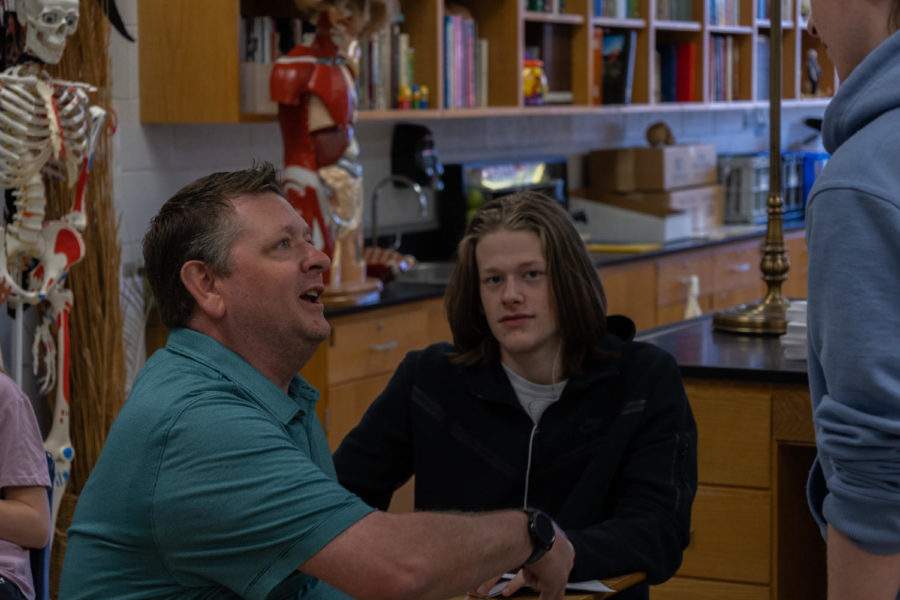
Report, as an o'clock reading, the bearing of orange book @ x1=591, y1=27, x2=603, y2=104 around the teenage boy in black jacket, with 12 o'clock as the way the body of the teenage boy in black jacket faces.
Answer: The orange book is roughly at 6 o'clock from the teenage boy in black jacket.

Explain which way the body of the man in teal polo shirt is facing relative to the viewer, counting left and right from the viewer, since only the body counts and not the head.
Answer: facing to the right of the viewer

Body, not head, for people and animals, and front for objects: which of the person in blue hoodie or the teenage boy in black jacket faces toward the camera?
the teenage boy in black jacket

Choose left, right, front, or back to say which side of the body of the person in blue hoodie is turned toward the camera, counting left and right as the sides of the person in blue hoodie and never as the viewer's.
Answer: left

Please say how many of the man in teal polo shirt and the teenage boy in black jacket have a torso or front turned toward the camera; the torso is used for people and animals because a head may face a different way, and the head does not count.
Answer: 1

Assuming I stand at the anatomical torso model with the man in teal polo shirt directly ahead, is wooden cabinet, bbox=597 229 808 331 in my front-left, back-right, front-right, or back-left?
back-left

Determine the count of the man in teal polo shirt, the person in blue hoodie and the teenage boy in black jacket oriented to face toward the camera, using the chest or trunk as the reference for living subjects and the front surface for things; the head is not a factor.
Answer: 1

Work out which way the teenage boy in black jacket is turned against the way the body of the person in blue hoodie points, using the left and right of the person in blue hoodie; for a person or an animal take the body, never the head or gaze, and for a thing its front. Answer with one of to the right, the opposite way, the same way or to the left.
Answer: to the left

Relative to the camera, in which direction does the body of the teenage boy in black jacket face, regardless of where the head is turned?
toward the camera

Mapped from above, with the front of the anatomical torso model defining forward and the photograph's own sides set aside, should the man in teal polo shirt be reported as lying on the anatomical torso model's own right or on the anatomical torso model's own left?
on the anatomical torso model's own right

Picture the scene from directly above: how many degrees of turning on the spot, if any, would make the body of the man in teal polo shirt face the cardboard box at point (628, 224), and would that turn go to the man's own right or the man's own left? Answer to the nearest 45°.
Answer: approximately 90° to the man's own left

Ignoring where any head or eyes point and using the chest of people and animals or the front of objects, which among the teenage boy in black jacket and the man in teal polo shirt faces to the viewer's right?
the man in teal polo shirt

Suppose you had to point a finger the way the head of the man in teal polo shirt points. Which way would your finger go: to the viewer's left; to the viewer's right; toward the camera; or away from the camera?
to the viewer's right

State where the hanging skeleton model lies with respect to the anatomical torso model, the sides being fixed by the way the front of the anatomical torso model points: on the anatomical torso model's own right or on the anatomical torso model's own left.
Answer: on the anatomical torso model's own right

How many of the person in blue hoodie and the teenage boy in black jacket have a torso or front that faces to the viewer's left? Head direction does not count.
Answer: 1

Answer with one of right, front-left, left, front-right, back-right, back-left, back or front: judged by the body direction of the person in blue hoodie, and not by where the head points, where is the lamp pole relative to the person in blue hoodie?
right

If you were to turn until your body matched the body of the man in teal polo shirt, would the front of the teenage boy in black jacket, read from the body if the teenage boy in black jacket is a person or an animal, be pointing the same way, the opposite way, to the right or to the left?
to the right
